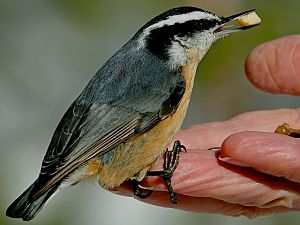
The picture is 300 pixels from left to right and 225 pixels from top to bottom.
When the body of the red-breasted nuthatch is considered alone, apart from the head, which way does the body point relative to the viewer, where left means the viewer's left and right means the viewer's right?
facing to the right of the viewer
